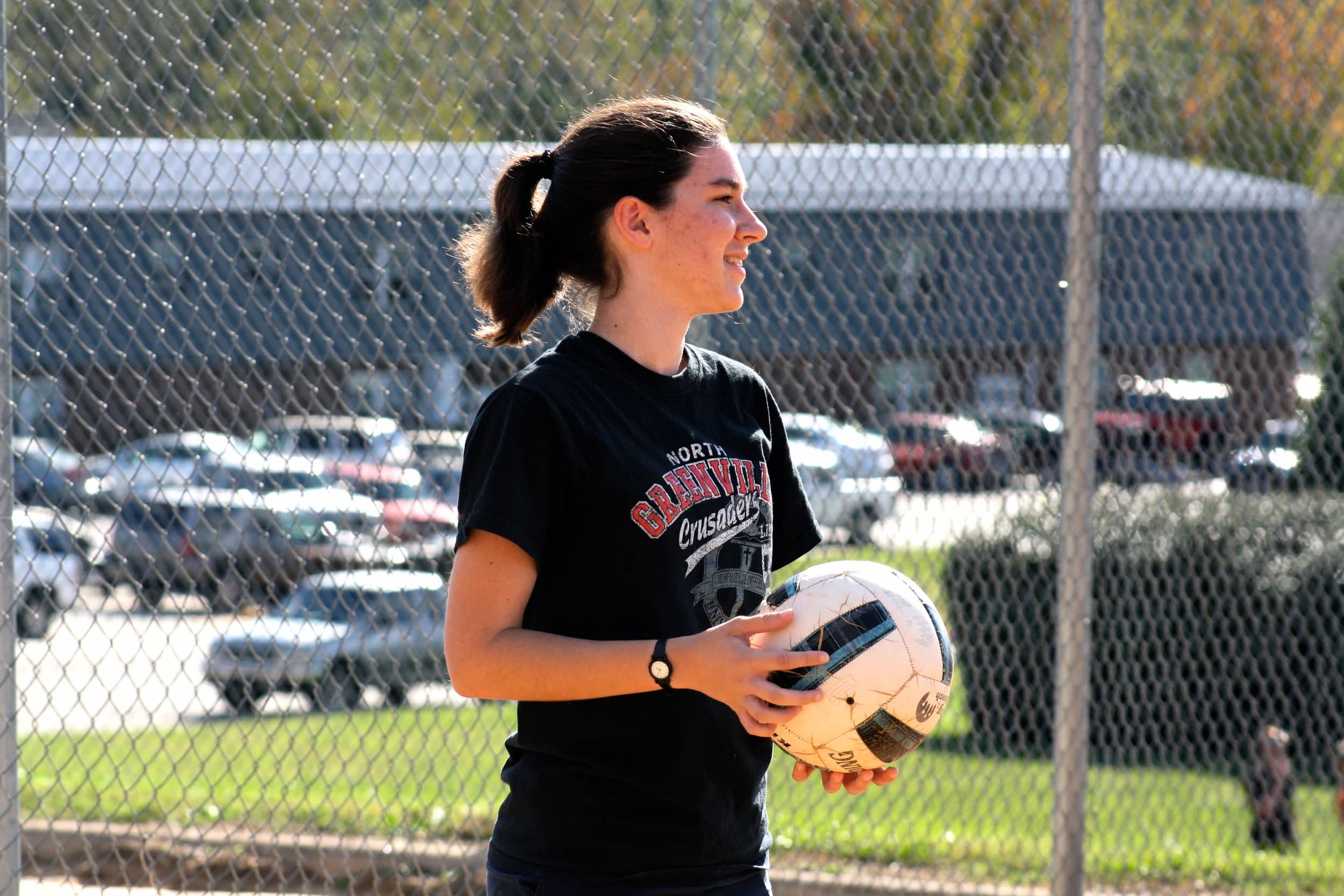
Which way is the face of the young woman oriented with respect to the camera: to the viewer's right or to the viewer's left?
to the viewer's right

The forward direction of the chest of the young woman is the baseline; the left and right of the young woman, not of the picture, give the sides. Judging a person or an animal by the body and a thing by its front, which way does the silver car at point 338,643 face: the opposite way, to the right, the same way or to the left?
to the right

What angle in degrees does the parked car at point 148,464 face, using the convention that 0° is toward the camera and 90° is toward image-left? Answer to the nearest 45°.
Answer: approximately 45°

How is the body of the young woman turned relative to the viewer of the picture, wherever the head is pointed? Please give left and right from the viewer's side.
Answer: facing the viewer and to the right of the viewer

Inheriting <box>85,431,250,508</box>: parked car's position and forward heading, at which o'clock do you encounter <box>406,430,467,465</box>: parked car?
<box>406,430,467,465</box>: parked car is roughly at 6 o'clock from <box>85,431,250,508</box>: parked car.

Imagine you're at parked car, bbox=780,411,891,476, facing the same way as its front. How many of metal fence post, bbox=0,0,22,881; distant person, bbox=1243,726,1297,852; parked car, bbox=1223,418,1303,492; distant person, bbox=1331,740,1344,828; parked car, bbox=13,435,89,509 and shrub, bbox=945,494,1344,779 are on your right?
2

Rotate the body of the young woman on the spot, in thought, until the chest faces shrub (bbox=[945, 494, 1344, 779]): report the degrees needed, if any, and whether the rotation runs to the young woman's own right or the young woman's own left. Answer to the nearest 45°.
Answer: approximately 90° to the young woman's own left

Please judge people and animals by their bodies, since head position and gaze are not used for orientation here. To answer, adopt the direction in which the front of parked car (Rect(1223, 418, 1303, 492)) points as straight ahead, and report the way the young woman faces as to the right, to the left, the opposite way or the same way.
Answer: to the left

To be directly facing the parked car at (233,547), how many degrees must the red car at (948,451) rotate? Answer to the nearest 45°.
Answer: approximately 90° to its right
